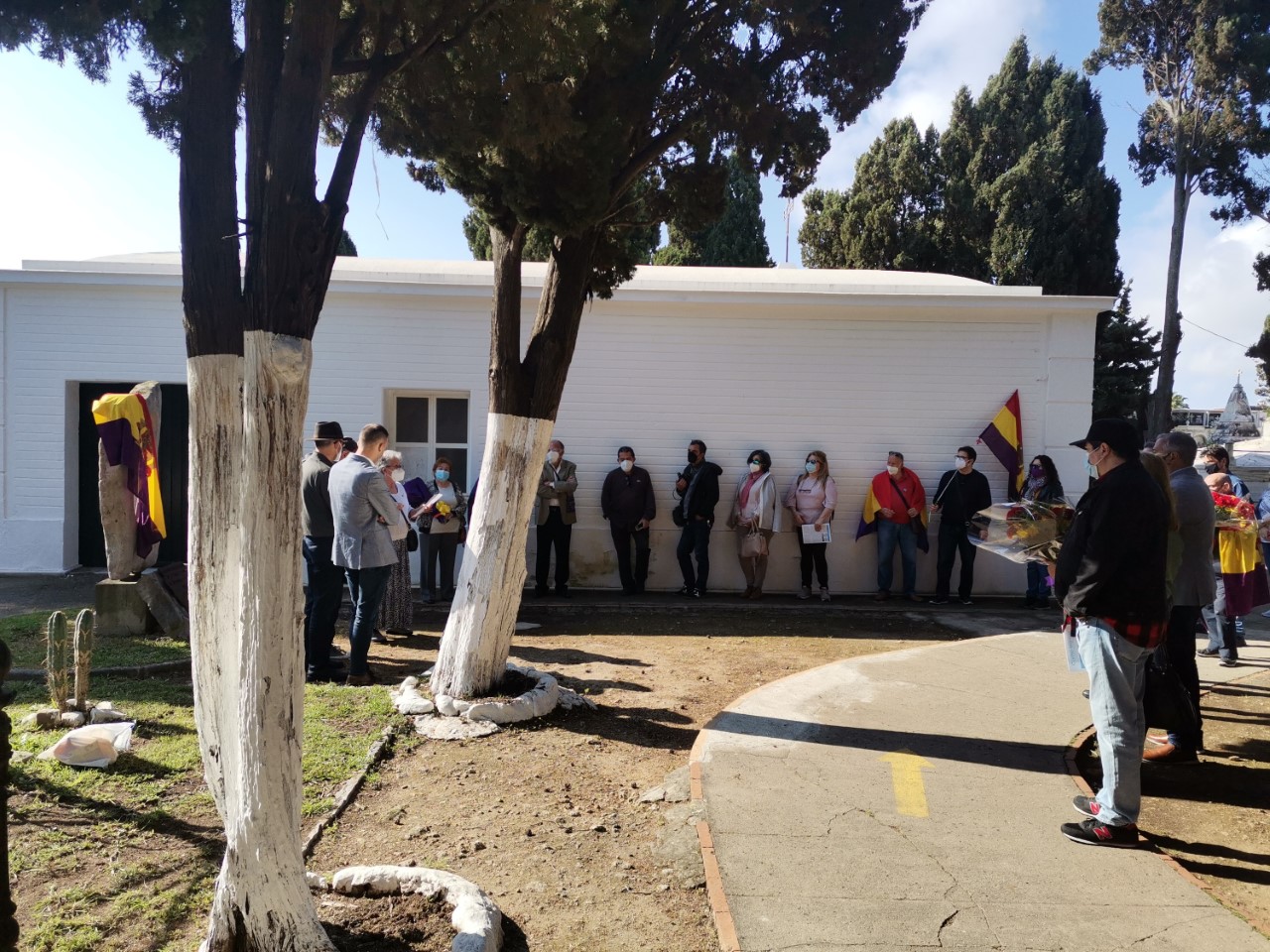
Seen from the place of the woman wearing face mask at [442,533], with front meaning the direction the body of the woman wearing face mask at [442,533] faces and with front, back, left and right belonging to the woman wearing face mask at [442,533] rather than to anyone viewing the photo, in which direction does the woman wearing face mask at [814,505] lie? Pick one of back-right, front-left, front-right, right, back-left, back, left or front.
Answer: left

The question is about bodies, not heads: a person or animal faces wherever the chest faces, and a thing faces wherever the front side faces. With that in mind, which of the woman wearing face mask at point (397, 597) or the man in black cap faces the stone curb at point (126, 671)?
the man in black cap

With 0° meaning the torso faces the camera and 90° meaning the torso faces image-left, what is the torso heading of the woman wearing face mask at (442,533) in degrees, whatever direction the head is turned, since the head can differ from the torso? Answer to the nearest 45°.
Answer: approximately 0°

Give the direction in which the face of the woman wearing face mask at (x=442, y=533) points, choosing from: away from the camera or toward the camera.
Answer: toward the camera

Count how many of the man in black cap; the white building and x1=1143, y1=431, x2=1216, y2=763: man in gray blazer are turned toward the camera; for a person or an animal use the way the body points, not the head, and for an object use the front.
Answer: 1

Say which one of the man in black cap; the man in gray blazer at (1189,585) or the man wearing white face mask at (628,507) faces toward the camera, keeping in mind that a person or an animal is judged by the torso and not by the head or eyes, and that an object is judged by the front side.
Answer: the man wearing white face mask

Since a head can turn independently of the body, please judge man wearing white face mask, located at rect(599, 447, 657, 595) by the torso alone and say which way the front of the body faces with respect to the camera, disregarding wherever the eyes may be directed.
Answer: toward the camera

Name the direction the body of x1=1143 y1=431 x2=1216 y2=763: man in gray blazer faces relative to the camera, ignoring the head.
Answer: to the viewer's left

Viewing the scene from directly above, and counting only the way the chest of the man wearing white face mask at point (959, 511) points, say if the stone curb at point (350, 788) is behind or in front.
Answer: in front

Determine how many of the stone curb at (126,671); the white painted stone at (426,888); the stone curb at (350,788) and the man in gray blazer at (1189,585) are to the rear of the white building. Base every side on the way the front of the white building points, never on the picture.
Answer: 0

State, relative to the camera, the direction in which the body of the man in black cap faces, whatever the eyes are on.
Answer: to the viewer's left

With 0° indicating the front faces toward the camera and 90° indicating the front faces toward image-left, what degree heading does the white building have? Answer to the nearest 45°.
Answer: approximately 0°

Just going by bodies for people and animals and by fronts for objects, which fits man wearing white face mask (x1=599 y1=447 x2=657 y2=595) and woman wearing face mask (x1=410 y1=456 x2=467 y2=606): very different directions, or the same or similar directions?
same or similar directions

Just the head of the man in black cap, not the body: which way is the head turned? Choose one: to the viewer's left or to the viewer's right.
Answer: to the viewer's left

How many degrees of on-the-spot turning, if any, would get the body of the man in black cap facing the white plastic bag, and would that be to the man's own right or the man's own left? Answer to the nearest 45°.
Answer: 0° — they already face it

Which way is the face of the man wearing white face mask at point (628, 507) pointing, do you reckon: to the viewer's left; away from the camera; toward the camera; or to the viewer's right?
toward the camera

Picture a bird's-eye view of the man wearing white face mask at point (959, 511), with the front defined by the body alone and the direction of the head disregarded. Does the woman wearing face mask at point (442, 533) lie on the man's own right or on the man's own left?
on the man's own right

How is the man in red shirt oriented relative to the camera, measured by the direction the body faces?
toward the camera

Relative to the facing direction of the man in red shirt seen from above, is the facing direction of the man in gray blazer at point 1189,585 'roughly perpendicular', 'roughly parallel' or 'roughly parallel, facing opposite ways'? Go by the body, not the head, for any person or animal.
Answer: roughly perpendicular

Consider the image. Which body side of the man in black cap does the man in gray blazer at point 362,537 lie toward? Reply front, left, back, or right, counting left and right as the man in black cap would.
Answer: front
